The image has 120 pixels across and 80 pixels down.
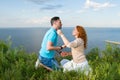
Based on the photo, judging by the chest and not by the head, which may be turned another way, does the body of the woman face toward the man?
yes

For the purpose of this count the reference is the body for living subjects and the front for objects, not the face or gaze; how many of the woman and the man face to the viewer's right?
1

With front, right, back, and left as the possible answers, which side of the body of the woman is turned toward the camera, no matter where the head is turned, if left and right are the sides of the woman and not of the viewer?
left

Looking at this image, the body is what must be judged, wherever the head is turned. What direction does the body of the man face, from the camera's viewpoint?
to the viewer's right

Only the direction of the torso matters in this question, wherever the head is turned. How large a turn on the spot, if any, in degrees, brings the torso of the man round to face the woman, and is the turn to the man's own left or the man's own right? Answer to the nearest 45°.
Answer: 0° — they already face them

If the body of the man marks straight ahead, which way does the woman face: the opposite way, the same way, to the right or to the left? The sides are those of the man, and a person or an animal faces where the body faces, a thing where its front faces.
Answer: the opposite way
